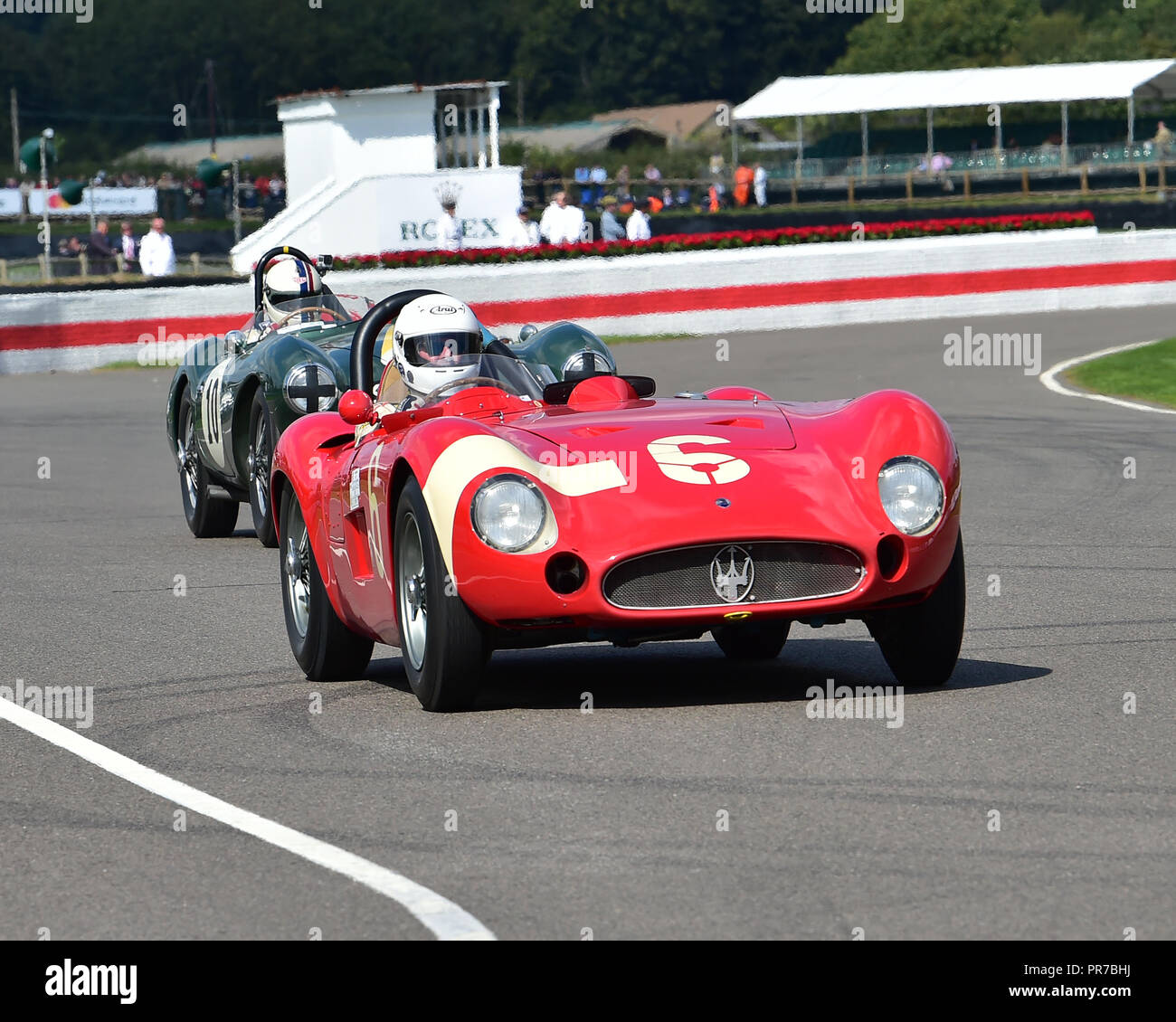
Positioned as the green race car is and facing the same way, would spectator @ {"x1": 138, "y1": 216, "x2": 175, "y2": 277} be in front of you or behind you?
behind

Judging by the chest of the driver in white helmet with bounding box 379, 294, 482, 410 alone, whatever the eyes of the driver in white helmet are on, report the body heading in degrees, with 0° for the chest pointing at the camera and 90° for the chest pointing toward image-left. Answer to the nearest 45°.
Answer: approximately 315°

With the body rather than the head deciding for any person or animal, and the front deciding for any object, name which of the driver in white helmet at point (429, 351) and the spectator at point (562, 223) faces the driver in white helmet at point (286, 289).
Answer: the spectator

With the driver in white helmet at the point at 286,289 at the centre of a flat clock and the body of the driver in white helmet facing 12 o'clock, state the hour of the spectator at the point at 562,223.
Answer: The spectator is roughly at 8 o'clock from the driver in white helmet.

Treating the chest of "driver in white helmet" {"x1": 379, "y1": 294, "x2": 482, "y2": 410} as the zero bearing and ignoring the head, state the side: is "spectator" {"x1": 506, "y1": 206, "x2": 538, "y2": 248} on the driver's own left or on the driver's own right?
on the driver's own left

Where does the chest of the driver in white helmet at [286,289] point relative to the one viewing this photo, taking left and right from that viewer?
facing the viewer and to the right of the viewer

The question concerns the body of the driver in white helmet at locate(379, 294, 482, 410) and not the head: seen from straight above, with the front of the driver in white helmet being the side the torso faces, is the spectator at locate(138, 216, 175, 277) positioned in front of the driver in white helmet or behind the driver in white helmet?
behind

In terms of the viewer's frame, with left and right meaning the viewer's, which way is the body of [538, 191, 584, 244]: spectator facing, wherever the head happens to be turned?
facing the viewer

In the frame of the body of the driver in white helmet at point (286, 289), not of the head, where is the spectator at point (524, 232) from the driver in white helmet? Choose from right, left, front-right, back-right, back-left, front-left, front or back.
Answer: back-left

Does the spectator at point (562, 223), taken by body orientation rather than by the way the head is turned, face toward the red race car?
yes
